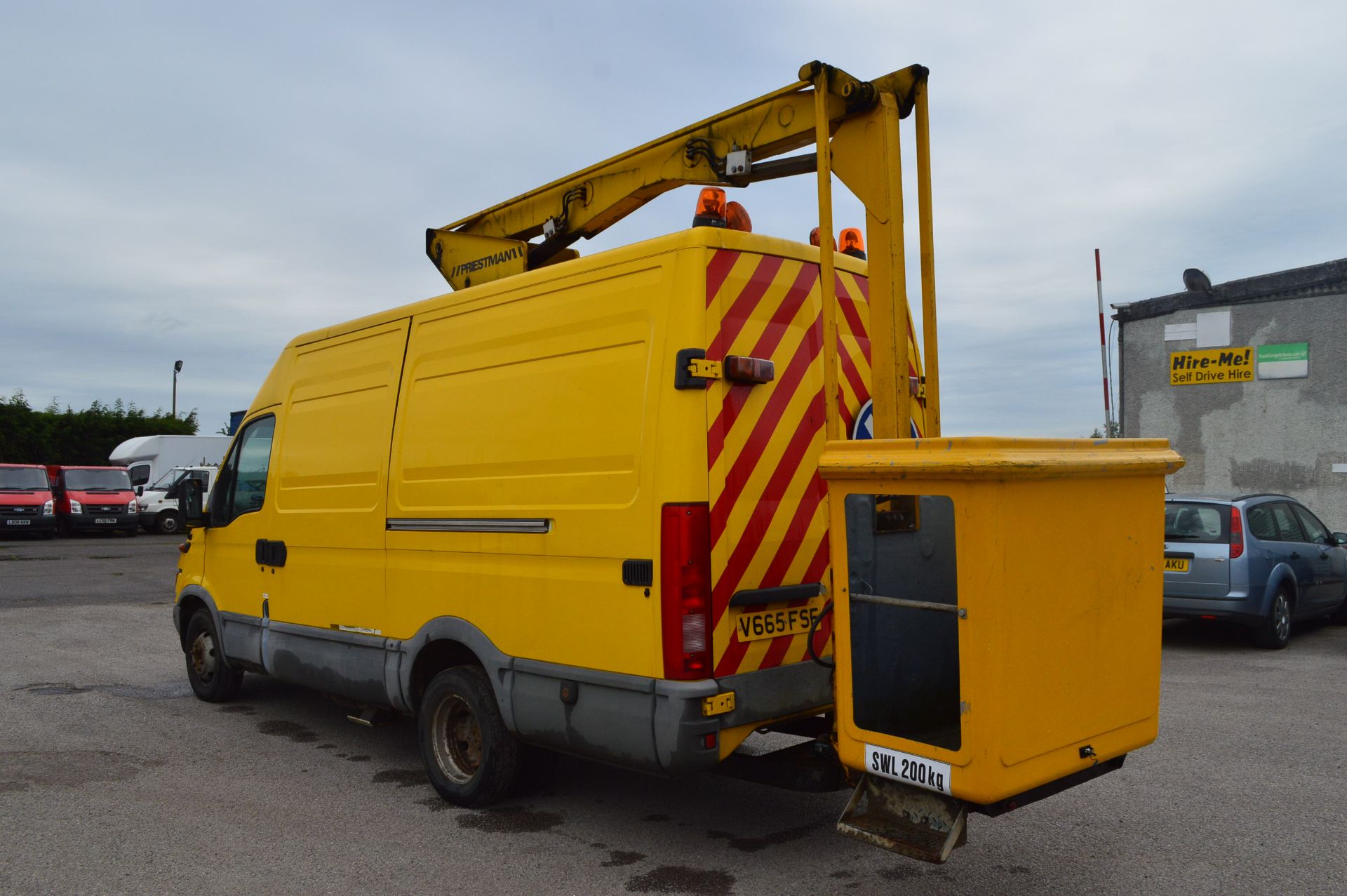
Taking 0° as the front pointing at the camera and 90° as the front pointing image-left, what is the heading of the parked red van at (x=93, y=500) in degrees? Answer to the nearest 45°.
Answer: approximately 0°

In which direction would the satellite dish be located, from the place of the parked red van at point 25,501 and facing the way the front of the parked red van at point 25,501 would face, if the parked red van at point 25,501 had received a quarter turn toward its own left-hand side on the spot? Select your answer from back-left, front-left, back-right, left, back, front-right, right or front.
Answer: front-right

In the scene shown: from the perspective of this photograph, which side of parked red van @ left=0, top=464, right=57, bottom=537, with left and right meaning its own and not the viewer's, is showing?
front

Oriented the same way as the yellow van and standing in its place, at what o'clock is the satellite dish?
The satellite dish is roughly at 3 o'clock from the yellow van.

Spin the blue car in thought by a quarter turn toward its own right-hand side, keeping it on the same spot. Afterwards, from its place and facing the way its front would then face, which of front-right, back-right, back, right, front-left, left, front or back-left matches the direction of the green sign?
back-left

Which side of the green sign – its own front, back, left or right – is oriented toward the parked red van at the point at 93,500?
right

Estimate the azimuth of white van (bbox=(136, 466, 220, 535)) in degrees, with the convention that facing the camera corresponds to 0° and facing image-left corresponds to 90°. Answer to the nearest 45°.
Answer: approximately 45°

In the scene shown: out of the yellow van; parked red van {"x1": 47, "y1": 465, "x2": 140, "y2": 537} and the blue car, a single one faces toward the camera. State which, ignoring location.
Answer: the parked red van

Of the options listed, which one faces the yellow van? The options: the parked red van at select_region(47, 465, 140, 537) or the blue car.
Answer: the parked red van

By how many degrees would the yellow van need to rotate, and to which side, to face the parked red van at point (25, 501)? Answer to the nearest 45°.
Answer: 0° — it already faces it

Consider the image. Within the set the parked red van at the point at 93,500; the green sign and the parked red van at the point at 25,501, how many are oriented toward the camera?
3

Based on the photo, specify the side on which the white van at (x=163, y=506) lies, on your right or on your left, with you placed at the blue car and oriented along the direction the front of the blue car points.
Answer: on your left

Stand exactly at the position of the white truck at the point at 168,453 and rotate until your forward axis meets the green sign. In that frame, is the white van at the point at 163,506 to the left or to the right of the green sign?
right

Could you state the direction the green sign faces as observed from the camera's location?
facing the viewer

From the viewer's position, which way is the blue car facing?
facing away from the viewer and to the right of the viewer

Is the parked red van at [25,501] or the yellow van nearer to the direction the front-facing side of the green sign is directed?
the yellow van
